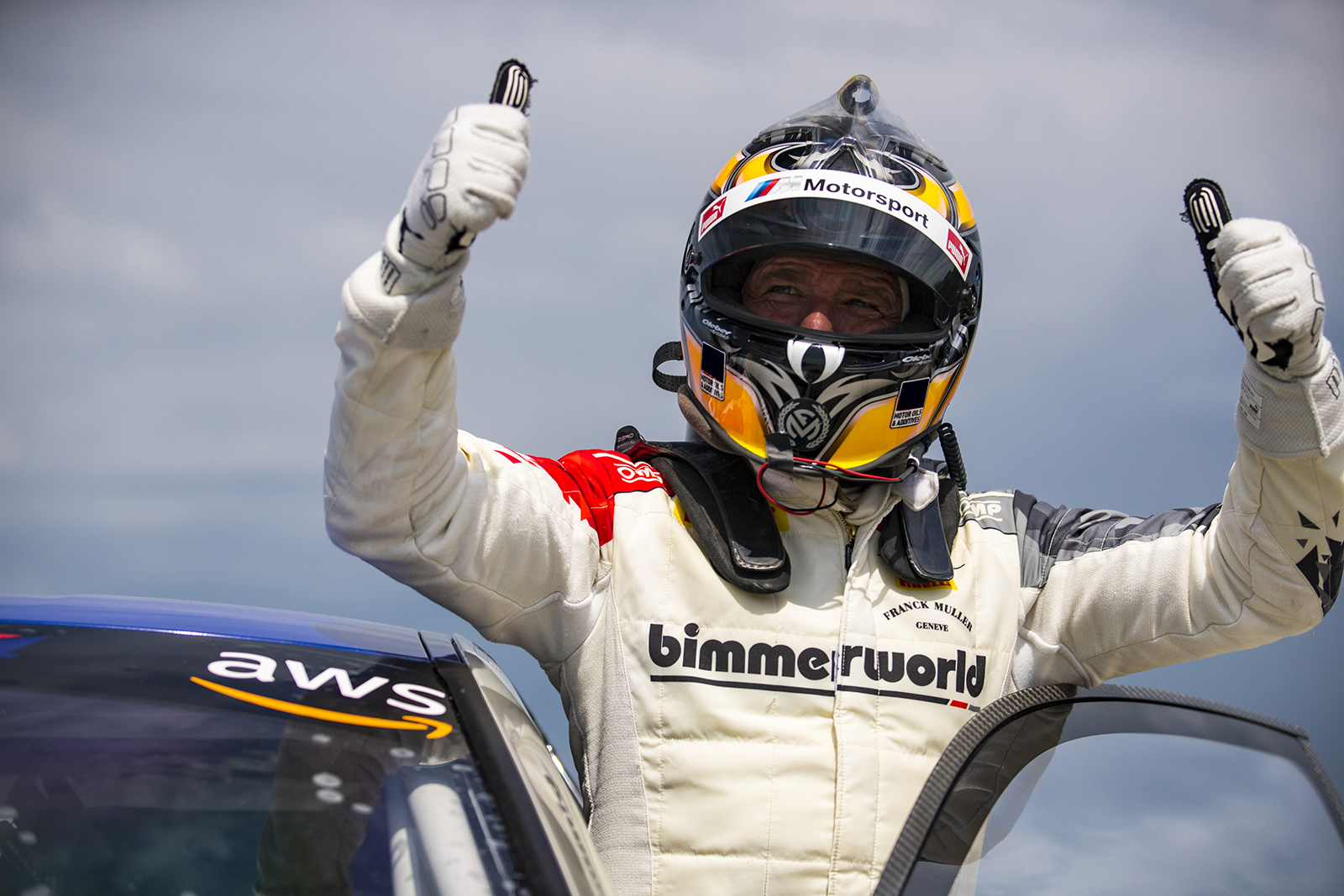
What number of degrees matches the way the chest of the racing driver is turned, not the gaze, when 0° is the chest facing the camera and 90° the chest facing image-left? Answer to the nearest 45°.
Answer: approximately 0°
